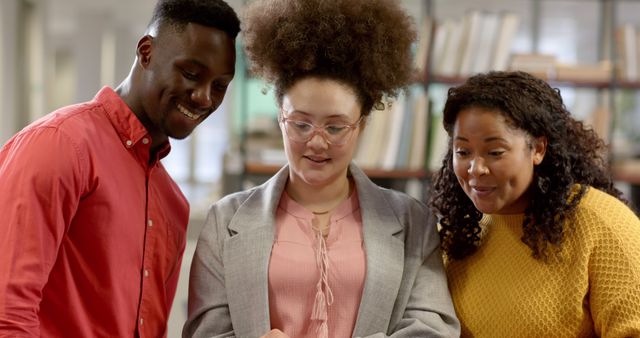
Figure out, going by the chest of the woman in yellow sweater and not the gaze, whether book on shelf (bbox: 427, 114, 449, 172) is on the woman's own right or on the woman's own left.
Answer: on the woman's own right

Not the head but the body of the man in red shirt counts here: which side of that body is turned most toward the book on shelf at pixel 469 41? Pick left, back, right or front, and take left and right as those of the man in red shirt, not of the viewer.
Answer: left

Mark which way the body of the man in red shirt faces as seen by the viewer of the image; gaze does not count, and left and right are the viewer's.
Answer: facing the viewer and to the right of the viewer

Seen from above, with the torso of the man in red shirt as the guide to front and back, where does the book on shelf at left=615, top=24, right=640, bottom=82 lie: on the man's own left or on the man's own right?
on the man's own left

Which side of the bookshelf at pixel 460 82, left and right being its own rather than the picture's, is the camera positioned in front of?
front

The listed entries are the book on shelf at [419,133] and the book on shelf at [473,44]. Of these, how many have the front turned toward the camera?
2

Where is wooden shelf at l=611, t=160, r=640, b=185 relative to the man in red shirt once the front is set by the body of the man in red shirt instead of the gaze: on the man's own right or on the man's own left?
on the man's own left

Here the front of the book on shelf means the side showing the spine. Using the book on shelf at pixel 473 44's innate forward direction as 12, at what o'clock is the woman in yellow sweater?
The woman in yellow sweater is roughly at 12 o'clock from the book on shelf.

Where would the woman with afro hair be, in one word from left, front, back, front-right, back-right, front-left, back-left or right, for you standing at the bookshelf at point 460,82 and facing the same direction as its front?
front

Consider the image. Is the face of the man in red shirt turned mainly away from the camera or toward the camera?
toward the camera

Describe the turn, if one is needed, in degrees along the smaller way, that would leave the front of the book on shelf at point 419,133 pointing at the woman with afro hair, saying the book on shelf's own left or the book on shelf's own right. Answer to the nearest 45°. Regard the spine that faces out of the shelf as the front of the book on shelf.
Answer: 0° — it already faces them

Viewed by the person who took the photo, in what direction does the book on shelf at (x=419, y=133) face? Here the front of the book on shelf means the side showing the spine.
facing the viewer

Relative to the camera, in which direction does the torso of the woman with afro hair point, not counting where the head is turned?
toward the camera

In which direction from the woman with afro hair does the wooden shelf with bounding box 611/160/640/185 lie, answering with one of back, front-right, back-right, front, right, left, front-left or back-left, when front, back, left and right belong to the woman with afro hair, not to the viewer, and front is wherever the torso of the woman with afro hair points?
back-left

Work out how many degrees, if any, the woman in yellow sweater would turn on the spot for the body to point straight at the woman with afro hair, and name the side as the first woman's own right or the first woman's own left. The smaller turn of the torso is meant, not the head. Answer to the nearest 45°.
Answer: approximately 45° to the first woman's own right

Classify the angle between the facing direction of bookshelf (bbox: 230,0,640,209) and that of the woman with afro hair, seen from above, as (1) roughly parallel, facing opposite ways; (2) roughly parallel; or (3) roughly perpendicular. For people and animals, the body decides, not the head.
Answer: roughly parallel

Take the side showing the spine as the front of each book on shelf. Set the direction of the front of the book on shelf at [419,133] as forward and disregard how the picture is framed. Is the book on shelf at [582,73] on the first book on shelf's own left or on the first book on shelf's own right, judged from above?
on the first book on shelf's own left
